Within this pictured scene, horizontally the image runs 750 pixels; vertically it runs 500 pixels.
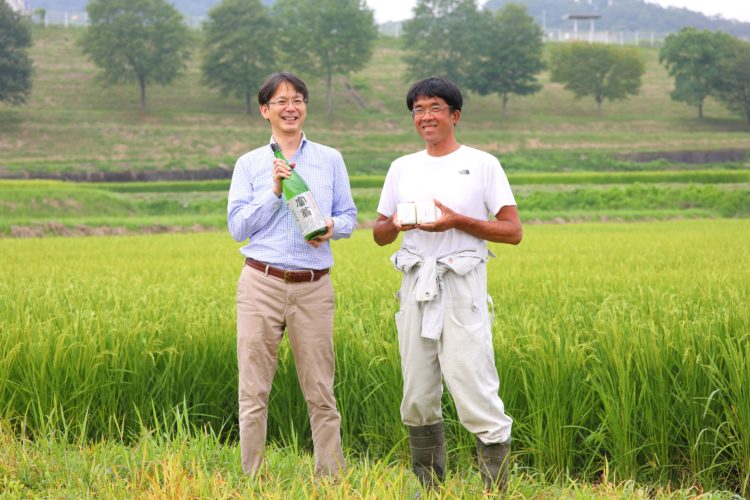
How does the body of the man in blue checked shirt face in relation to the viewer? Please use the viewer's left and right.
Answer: facing the viewer

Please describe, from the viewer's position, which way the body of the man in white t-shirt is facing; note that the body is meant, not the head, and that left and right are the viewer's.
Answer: facing the viewer and to the left of the viewer

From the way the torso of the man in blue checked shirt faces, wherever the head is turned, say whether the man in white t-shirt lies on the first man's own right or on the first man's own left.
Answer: on the first man's own left

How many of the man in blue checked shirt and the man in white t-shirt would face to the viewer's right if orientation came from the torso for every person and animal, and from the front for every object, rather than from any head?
0

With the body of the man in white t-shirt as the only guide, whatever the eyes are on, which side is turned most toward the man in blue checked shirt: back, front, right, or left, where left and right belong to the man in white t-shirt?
right
